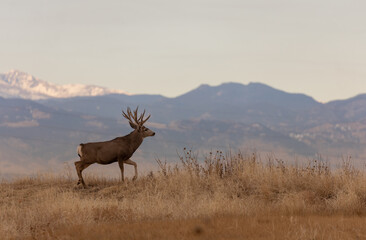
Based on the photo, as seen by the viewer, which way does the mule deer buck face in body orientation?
to the viewer's right
